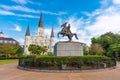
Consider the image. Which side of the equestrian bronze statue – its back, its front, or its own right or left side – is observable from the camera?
left
